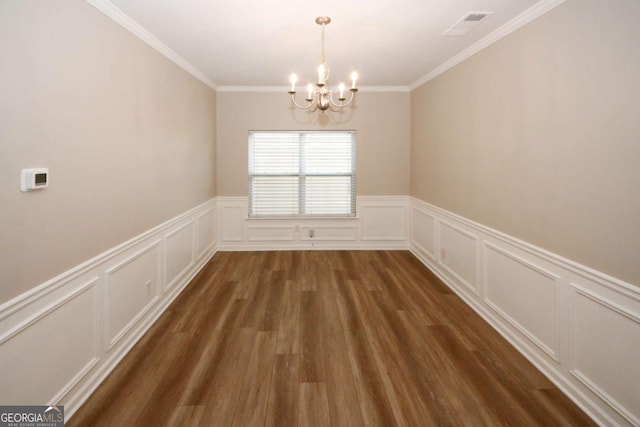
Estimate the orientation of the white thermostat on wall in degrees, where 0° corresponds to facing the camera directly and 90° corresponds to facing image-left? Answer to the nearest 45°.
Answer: approximately 315°
